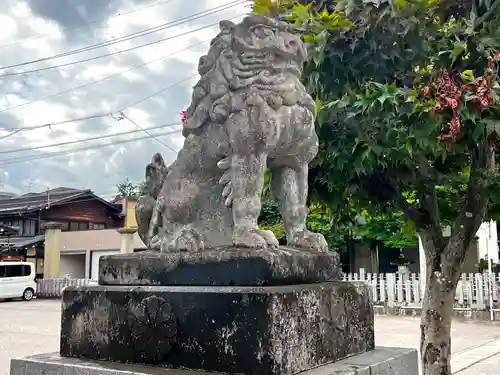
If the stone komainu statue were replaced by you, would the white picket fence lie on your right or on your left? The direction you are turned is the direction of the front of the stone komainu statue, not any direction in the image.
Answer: on your left

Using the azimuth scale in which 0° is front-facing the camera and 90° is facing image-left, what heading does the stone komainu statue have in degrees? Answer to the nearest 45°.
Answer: approximately 315°

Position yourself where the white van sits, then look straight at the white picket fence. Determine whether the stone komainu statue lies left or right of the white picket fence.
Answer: right

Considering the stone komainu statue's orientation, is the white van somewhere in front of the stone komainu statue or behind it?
behind

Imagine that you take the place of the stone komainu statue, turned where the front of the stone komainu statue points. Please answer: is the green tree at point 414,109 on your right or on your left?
on your left
